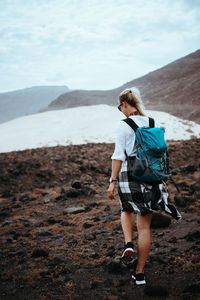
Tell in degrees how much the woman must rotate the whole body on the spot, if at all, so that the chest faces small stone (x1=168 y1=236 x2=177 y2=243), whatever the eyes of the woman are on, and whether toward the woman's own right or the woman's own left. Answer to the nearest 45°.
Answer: approximately 45° to the woman's own right

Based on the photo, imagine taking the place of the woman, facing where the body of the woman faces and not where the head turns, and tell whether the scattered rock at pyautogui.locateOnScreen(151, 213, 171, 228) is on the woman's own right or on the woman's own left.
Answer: on the woman's own right

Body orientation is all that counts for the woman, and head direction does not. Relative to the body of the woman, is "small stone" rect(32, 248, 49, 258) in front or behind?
in front

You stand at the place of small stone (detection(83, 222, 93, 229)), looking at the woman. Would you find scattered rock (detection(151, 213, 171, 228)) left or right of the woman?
left

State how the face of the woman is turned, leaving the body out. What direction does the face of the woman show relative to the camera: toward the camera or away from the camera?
away from the camera

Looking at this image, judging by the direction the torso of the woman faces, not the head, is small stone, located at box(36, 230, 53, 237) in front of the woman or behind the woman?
in front

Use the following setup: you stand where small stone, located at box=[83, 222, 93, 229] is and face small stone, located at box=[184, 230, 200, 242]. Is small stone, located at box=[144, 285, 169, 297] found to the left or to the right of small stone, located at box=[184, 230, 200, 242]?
right

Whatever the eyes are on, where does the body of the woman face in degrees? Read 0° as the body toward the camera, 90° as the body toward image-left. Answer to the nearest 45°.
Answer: approximately 135°
